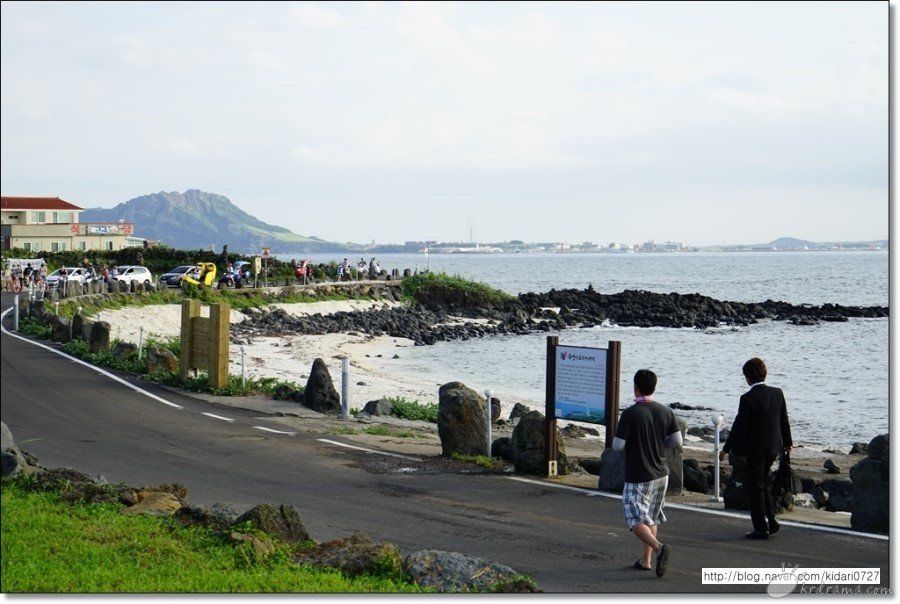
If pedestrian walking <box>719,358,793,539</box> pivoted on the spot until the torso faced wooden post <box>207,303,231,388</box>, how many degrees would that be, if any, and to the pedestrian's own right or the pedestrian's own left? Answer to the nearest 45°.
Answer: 0° — they already face it

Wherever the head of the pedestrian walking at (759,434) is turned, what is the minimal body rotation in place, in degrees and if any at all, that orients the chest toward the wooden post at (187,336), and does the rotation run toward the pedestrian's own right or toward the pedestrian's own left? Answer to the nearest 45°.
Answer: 0° — they already face it

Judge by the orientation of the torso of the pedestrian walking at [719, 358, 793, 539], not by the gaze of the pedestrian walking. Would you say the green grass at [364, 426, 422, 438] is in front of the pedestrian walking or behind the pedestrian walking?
in front

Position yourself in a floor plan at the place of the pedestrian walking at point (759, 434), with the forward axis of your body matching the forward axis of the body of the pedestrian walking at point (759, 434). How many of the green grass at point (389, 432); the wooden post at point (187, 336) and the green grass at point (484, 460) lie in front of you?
3

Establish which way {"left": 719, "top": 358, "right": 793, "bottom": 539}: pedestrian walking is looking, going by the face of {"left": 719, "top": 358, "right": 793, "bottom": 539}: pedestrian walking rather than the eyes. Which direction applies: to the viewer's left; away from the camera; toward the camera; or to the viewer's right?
away from the camera

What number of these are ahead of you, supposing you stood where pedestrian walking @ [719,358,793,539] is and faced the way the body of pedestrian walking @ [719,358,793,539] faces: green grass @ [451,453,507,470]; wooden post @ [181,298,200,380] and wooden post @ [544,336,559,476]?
3

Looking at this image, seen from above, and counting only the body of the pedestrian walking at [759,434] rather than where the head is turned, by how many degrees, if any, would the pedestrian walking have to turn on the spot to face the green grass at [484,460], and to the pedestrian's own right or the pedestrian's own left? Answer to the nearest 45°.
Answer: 0° — they already face it

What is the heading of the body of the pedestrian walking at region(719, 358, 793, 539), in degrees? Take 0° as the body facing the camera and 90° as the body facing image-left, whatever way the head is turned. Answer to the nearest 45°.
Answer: approximately 135°

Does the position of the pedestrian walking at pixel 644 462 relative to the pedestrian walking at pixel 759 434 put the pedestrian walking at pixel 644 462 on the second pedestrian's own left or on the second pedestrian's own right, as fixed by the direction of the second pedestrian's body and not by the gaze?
on the second pedestrian's own left

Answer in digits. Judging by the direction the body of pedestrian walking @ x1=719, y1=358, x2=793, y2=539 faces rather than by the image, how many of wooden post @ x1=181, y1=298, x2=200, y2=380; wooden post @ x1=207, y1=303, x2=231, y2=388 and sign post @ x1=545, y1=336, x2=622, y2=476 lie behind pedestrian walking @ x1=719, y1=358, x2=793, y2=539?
0

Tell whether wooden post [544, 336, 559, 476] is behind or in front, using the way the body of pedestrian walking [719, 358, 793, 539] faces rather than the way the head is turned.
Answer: in front

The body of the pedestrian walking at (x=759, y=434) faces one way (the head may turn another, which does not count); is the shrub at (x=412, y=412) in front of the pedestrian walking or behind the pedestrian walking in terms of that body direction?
in front
